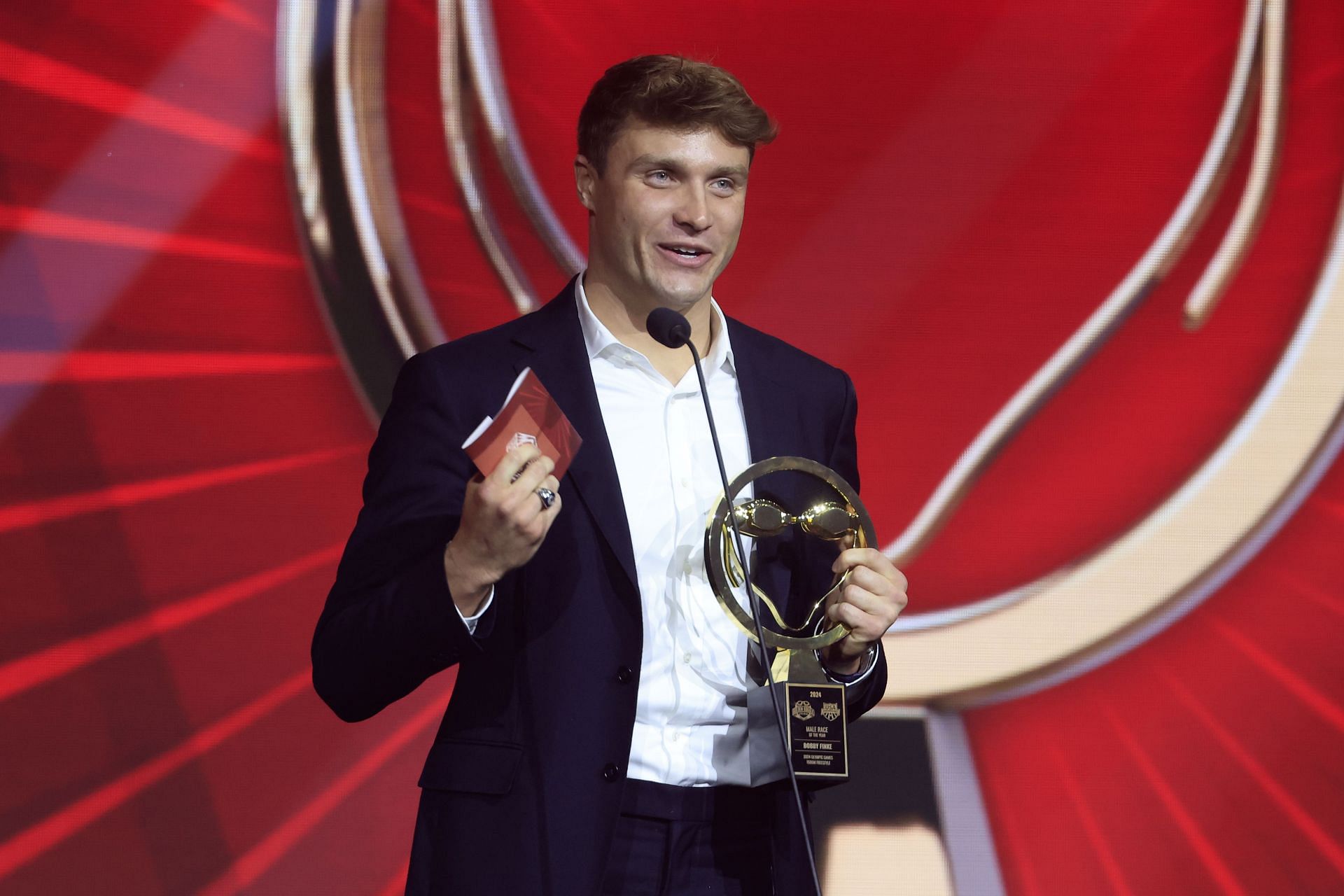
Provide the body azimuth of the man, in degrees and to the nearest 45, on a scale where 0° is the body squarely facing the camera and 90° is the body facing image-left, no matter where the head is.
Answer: approximately 315°
